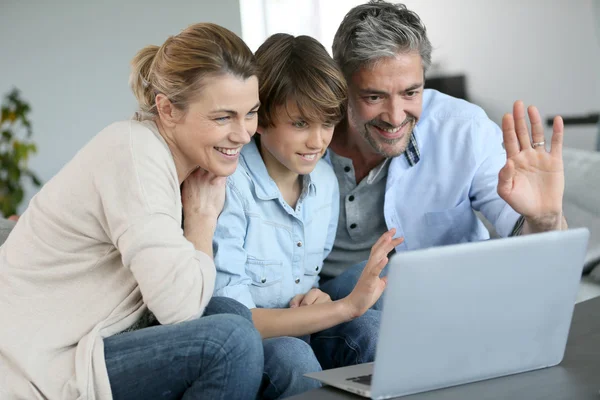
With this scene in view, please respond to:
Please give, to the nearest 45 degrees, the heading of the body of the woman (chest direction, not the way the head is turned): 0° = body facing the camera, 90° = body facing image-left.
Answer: approximately 270°

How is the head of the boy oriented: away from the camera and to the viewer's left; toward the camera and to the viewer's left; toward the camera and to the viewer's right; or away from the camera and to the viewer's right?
toward the camera and to the viewer's right

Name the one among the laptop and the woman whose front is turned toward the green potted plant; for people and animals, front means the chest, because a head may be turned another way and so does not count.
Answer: the laptop

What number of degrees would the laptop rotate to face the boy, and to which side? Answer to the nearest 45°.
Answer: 0° — it already faces them

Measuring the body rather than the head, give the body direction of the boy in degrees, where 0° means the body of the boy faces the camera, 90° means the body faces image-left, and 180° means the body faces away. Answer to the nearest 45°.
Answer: approximately 315°

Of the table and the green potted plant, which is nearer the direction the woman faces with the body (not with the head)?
the table

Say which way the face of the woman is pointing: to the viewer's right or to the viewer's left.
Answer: to the viewer's right

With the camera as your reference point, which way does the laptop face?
facing away from the viewer and to the left of the viewer

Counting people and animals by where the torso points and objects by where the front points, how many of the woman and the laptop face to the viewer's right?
1

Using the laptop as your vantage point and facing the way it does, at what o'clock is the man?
The man is roughly at 1 o'clock from the laptop.
